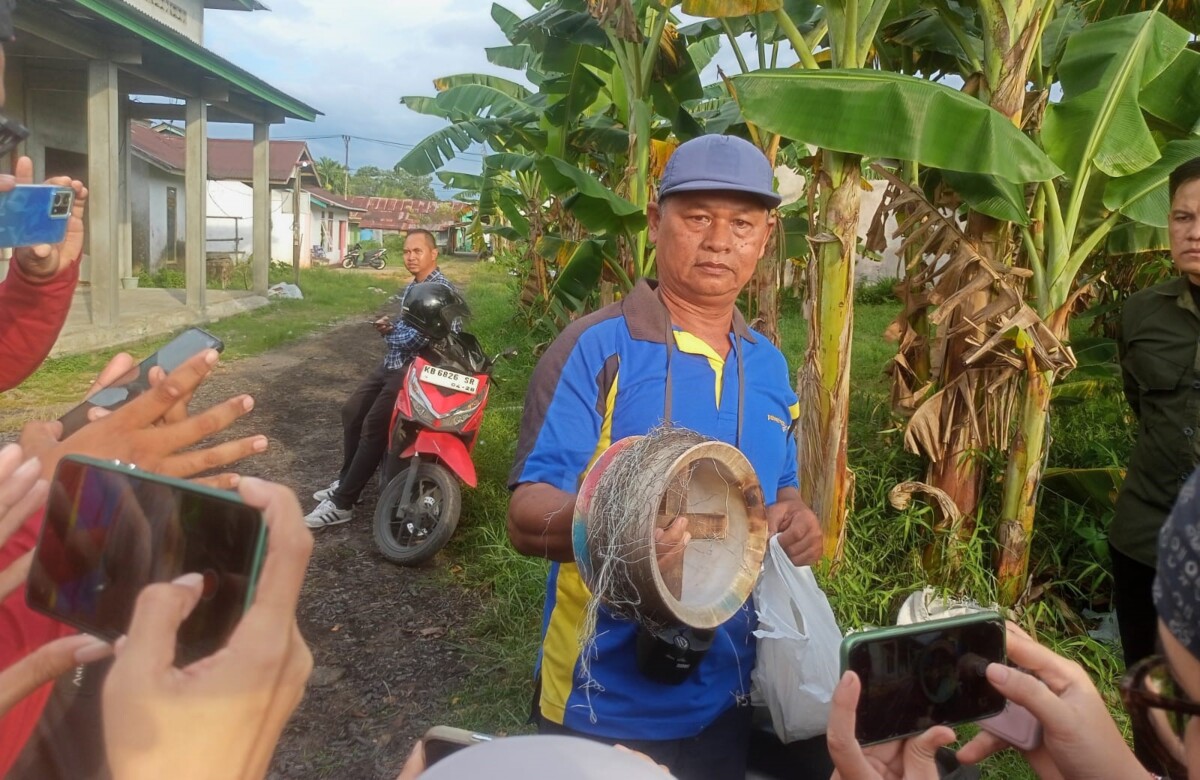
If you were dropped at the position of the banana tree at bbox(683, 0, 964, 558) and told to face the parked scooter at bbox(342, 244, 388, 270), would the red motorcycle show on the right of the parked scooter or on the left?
left

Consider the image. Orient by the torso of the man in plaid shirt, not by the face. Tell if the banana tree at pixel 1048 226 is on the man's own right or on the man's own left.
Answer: on the man's own left

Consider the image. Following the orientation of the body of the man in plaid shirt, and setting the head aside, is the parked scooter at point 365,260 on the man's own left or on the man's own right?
on the man's own right

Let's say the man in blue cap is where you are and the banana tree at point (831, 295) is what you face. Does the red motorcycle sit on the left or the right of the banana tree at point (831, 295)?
left

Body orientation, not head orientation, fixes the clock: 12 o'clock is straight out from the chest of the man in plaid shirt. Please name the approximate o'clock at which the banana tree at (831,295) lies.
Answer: The banana tree is roughly at 9 o'clock from the man in plaid shirt.

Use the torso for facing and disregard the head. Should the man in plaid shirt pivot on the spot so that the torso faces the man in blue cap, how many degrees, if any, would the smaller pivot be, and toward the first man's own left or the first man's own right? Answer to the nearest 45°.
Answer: approximately 45° to the first man's own left

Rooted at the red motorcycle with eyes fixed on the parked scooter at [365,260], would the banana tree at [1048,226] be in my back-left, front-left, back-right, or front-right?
back-right

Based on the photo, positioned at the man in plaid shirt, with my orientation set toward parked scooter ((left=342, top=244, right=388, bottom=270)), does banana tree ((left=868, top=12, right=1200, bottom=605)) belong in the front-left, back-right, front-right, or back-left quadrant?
back-right

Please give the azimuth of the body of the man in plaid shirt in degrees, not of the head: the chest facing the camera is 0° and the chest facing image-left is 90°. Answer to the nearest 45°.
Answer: approximately 45°

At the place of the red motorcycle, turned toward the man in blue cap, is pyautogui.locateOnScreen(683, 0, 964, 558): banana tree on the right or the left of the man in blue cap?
left
